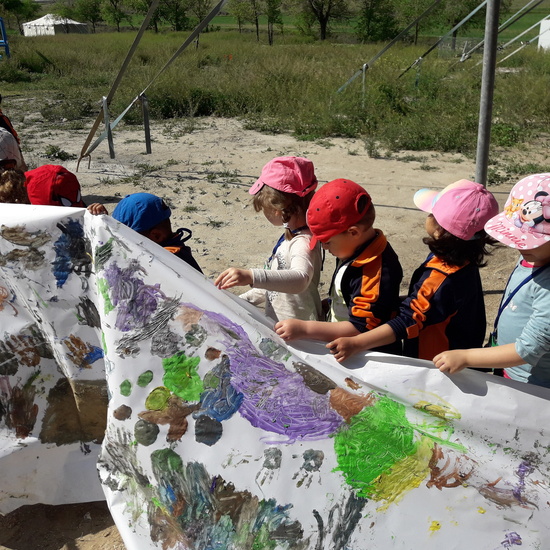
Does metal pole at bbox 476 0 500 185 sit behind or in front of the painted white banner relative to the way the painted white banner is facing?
behind

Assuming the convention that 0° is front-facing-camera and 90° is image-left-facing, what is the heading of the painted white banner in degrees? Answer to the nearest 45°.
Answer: approximately 0°

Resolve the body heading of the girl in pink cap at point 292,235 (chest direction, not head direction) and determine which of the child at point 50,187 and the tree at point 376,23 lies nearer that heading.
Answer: the child

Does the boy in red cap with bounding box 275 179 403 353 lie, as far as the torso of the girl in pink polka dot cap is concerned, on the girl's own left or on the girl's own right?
on the girl's own right

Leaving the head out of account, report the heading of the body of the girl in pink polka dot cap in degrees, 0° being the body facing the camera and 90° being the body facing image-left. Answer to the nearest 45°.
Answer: approximately 45°

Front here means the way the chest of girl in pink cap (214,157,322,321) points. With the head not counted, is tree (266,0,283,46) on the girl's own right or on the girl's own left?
on the girl's own right

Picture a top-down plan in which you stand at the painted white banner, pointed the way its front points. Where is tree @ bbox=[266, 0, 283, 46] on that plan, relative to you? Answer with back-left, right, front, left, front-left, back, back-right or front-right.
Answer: back

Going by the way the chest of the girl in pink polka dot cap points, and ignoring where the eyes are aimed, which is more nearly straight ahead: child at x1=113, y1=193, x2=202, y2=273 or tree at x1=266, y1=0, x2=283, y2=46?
the child
